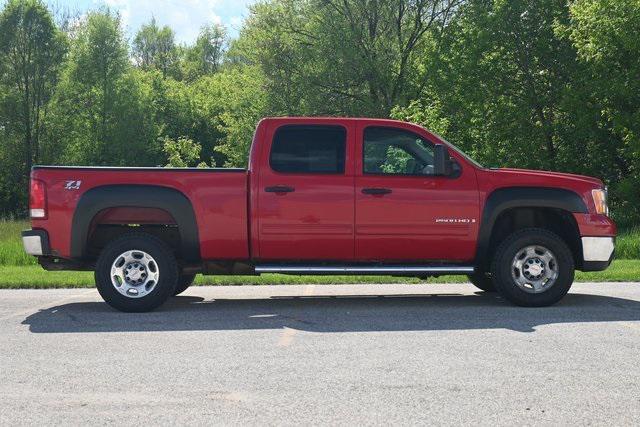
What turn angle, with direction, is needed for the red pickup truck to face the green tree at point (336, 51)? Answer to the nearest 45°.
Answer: approximately 90° to its left

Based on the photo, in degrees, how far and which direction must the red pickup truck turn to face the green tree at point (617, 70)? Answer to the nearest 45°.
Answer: approximately 45° to its left

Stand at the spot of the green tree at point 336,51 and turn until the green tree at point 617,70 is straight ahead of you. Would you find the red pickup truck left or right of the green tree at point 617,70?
right

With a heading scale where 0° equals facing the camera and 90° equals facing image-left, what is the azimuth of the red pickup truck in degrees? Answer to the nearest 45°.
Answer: approximately 270°
